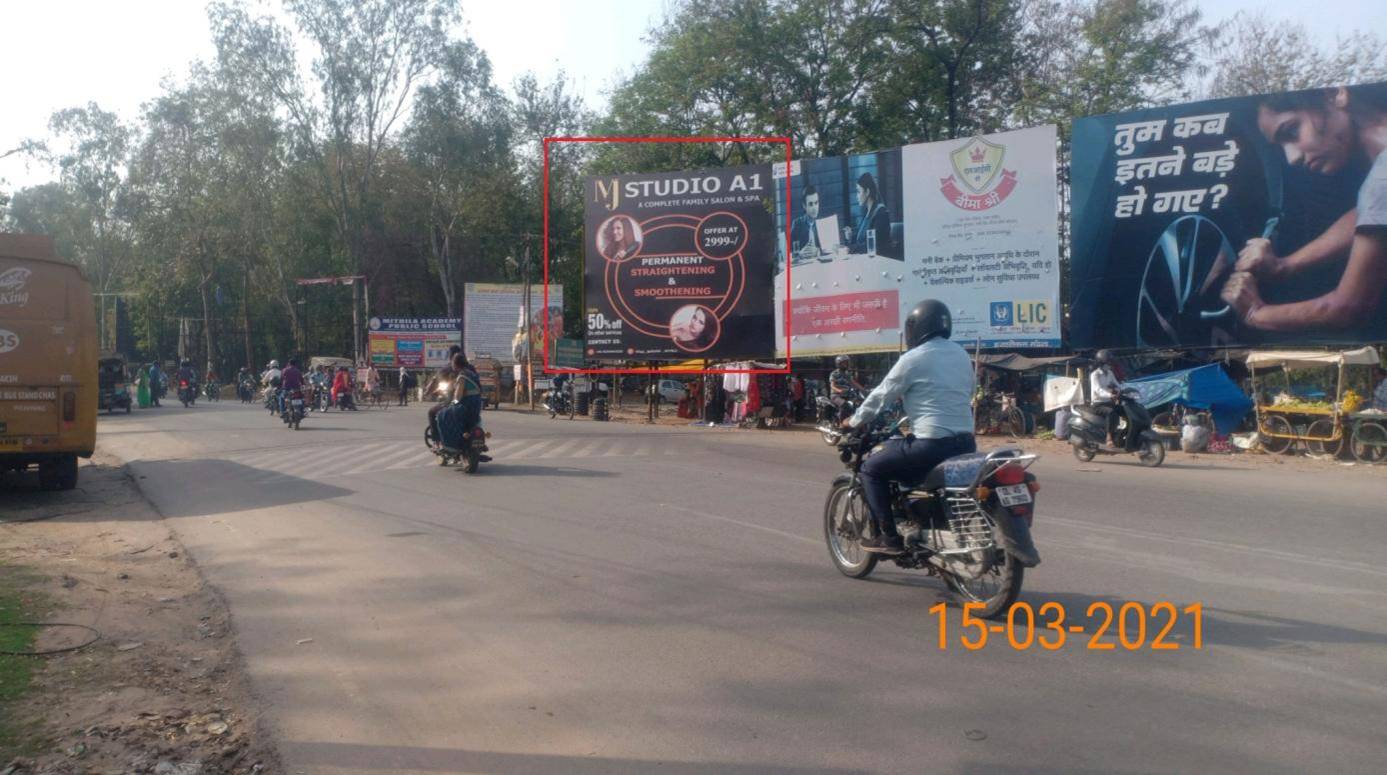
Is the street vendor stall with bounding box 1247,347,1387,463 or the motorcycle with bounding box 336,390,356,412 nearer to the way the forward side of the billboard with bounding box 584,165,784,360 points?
the street vendor stall

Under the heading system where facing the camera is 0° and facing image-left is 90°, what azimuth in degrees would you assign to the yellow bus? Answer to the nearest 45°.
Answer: approximately 180°

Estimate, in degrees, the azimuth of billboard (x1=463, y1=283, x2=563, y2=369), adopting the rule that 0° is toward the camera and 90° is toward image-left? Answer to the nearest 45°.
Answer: approximately 0°

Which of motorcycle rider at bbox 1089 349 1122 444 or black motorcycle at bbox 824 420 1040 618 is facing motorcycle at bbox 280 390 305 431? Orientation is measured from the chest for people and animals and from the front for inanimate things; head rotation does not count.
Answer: the black motorcycle
